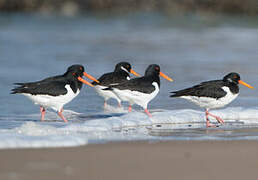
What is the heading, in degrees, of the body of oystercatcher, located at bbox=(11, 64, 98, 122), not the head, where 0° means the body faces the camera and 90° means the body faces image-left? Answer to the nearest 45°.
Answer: approximately 270°

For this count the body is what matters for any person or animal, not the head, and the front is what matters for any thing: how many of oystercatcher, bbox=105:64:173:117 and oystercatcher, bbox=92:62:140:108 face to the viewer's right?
2

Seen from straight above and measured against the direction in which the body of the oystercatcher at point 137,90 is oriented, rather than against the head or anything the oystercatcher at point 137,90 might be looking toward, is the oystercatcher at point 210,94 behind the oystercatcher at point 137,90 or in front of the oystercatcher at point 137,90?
in front

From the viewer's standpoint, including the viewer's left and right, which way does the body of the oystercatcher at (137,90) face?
facing to the right of the viewer

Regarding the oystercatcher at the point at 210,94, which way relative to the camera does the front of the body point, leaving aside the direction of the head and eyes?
to the viewer's right

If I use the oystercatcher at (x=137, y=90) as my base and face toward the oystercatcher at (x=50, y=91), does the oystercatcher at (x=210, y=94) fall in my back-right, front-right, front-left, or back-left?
back-left

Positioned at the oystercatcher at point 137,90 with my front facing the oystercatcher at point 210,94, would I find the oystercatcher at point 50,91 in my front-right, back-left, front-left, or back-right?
back-right

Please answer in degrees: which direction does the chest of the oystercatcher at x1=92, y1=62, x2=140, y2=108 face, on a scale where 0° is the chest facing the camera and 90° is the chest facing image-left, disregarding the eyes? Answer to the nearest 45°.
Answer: approximately 270°
